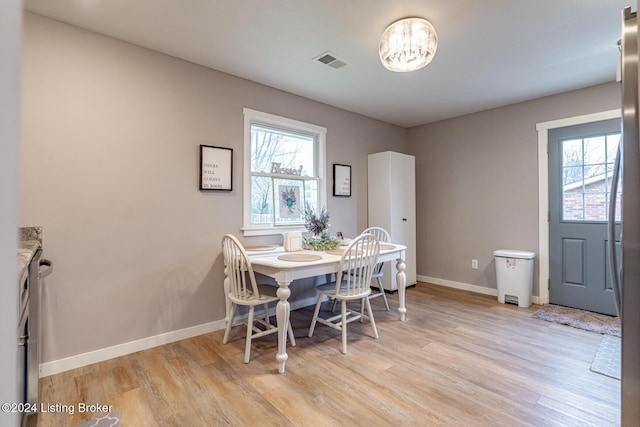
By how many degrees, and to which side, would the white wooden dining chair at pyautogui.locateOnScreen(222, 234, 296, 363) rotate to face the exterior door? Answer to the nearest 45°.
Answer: approximately 45° to its right

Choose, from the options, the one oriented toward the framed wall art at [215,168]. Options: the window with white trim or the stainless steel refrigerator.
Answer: the stainless steel refrigerator

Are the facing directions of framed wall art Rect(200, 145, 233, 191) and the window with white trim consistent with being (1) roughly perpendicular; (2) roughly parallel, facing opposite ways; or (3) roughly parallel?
roughly parallel

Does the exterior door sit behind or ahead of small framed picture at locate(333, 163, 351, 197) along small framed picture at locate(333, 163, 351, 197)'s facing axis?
ahead

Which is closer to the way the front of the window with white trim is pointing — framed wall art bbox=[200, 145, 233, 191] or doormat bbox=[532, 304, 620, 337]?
the doormat

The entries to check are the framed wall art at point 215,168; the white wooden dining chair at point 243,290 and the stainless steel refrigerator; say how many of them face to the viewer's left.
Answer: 1

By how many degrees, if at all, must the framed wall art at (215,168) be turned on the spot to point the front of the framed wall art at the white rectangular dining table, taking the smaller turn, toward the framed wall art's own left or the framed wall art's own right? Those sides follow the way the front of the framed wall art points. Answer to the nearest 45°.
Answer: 0° — it already faces it

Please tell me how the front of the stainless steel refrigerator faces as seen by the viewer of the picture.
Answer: facing to the left of the viewer

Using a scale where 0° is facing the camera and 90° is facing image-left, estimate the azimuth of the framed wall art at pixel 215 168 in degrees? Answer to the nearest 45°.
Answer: approximately 315°

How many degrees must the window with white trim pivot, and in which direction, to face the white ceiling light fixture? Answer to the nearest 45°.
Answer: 0° — it already faces it

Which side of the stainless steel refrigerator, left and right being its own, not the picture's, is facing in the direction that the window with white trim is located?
front

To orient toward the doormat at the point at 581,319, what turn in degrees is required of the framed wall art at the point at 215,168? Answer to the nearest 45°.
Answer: approximately 45° to its left

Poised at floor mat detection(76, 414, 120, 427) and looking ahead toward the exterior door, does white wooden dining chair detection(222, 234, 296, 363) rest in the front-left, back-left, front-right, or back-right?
front-left

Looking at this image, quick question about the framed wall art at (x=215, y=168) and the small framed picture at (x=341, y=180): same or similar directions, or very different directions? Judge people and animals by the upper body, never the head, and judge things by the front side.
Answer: same or similar directions

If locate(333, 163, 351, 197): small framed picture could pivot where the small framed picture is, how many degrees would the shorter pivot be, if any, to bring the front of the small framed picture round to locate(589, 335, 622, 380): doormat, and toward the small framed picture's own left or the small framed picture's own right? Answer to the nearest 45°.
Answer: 0° — it already faces it

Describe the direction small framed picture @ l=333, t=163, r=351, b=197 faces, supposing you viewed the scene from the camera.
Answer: facing the viewer and to the right of the viewer

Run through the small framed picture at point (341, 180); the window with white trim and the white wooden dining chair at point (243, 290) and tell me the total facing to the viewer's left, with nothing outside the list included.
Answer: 0
